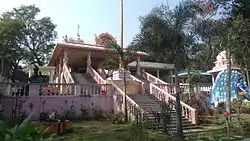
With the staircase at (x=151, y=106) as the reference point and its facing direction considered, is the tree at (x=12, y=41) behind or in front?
behind

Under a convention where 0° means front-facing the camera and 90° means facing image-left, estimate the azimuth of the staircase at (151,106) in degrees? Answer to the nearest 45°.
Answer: approximately 315°

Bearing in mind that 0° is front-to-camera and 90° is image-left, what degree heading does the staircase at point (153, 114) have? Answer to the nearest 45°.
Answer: approximately 315°

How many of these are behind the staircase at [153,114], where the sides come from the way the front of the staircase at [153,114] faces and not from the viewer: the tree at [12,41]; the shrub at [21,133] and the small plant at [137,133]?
1

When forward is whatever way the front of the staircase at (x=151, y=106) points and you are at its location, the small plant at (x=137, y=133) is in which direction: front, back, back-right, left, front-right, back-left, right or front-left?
front-right

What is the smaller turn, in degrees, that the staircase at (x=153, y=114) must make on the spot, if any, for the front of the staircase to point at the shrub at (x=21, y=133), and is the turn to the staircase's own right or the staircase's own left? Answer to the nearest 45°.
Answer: approximately 45° to the staircase's own right

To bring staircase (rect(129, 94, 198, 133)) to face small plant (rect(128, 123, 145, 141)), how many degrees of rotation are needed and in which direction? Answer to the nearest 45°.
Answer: approximately 45° to its right
